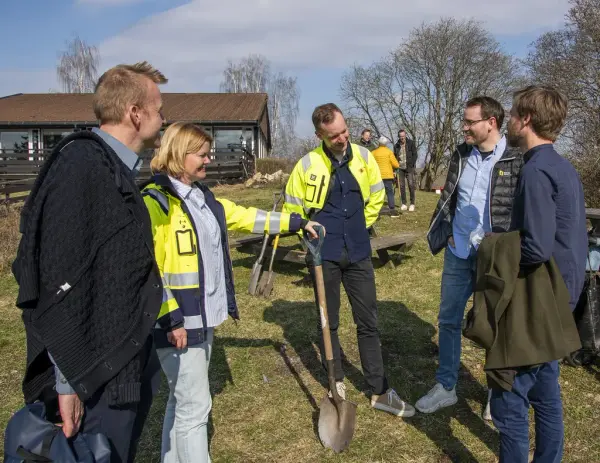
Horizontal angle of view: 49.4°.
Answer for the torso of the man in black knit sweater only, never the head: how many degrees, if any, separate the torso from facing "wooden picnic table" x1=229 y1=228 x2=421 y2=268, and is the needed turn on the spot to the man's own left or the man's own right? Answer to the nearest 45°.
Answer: approximately 45° to the man's own left

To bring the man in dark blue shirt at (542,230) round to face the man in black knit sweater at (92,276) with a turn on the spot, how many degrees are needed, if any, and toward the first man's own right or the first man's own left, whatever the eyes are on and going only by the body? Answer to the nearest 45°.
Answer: approximately 90° to the first man's own left

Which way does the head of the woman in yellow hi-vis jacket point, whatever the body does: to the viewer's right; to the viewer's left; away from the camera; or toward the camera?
to the viewer's right

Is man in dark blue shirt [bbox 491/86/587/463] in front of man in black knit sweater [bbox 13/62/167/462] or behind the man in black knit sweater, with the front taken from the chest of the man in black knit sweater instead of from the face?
in front

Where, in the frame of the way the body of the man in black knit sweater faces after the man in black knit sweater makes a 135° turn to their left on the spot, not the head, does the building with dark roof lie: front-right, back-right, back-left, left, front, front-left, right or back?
front-right

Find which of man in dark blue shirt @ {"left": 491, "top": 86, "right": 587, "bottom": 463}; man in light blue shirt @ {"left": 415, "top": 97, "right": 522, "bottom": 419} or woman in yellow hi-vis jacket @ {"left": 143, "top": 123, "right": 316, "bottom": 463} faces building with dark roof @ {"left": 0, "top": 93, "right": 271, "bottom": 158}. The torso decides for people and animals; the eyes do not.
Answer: the man in dark blue shirt

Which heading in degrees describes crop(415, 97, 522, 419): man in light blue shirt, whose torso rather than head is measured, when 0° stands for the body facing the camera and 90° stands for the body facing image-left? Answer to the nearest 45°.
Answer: approximately 45°

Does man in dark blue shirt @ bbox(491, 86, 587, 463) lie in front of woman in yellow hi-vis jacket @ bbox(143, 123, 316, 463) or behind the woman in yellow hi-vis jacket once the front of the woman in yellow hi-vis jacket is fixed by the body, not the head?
in front

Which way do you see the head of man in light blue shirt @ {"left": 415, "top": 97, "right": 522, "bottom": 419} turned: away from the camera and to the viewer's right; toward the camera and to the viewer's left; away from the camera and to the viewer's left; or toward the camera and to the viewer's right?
toward the camera and to the viewer's left

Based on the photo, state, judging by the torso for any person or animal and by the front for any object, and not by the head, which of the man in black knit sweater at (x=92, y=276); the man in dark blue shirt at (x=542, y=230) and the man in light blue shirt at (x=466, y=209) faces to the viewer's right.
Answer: the man in black knit sweater

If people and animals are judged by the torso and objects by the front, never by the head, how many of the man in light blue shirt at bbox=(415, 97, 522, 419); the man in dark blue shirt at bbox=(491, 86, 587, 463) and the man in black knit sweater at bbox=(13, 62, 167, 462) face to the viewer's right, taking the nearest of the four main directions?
1

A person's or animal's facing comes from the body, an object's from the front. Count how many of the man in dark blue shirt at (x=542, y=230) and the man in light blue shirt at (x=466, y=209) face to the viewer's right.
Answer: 0

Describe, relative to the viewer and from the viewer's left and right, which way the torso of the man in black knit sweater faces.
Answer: facing to the right of the viewer

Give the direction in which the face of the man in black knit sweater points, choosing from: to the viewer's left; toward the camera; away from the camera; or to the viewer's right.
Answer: to the viewer's right
